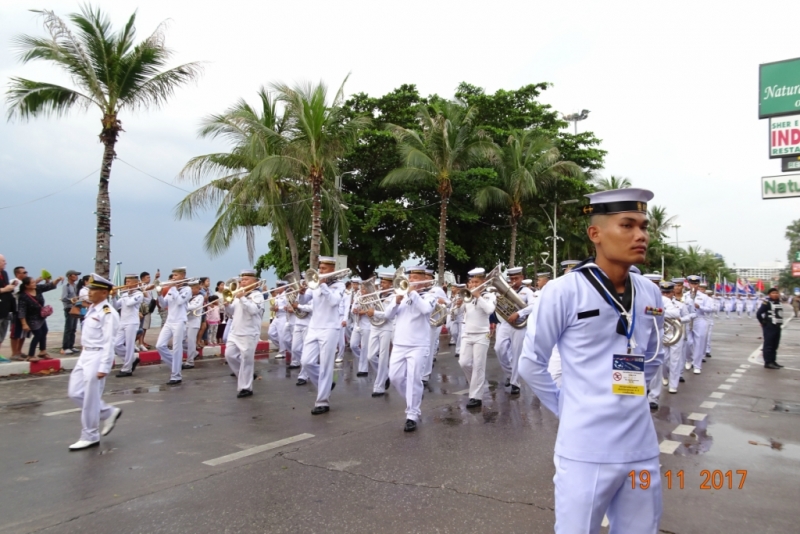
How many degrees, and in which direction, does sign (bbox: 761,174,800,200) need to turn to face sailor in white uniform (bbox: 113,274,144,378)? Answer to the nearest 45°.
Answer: approximately 45° to its right

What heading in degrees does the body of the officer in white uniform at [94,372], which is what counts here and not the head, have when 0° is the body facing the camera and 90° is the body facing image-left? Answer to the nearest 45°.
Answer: approximately 45°

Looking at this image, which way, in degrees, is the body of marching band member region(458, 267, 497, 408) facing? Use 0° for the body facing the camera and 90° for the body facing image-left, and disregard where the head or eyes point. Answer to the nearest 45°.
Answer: approximately 45°

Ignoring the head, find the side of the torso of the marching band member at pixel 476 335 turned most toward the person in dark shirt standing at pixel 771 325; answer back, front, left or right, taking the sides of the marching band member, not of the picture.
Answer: back

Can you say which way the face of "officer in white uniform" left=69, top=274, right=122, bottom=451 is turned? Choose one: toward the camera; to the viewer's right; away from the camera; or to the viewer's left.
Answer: to the viewer's left

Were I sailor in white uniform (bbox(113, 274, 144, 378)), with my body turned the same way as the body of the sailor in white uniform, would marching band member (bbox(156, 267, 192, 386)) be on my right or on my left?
on my left

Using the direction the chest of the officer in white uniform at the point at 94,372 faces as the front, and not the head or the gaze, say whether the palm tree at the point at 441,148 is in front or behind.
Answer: behind

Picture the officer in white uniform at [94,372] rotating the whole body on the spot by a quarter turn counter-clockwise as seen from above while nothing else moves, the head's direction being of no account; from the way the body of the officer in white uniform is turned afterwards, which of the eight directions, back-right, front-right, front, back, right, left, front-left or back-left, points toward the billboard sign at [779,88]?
front-left

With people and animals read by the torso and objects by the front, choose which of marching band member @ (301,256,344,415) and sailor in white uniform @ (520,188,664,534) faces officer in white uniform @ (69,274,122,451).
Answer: the marching band member

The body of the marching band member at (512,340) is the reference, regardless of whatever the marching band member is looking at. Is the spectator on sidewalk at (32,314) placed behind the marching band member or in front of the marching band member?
in front

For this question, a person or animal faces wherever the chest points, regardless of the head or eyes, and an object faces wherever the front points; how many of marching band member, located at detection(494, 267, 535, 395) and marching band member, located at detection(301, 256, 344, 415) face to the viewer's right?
0

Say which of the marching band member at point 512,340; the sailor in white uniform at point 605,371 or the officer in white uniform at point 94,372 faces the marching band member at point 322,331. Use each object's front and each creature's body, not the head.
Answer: the marching band member at point 512,340

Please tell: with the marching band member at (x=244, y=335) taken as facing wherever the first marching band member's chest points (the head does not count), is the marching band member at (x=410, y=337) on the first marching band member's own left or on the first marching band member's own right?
on the first marching band member's own left

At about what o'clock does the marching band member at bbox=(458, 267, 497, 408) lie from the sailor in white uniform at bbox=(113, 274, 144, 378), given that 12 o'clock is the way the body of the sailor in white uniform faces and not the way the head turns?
The marching band member is roughly at 9 o'clock from the sailor in white uniform.

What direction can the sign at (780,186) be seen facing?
toward the camera
